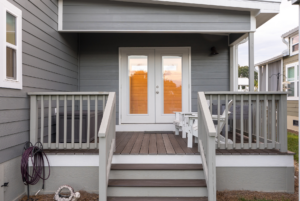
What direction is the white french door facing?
toward the camera

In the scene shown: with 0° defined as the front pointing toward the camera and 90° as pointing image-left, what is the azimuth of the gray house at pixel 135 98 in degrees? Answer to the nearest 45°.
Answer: approximately 0°

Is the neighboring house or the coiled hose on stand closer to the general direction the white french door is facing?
the coiled hose on stand

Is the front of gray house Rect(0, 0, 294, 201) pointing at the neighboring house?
no

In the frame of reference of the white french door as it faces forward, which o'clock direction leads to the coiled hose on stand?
The coiled hose on stand is roughly at 1 o'clock from the white french door.

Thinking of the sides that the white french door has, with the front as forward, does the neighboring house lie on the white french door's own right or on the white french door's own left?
on the white french door's own left
